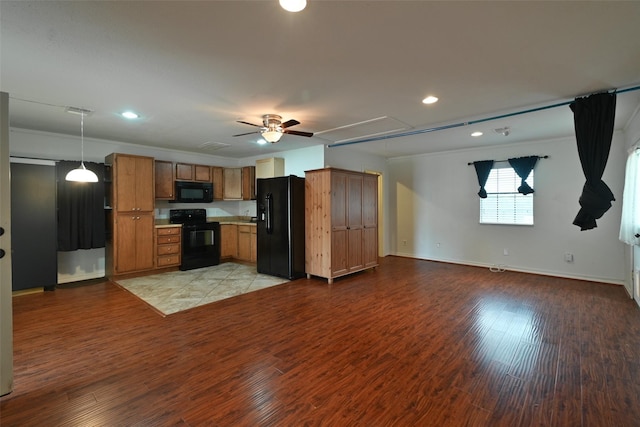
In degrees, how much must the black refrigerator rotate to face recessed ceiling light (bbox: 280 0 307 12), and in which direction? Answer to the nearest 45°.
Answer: approximately 45° to its left

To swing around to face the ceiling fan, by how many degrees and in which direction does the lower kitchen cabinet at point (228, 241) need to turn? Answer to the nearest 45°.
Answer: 0° — it already faces it

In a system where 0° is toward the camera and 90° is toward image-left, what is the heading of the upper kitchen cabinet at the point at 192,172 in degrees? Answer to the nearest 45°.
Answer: approximately 0°

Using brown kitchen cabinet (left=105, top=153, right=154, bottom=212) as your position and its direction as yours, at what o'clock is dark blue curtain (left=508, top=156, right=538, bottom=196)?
The dark blue curtain is roughly at 10 o'clock from the brown kitchen cabinet.

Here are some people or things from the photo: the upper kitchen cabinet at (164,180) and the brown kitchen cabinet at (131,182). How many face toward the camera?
2

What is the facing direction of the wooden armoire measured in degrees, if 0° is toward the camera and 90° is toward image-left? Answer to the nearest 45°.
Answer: approximately 315°

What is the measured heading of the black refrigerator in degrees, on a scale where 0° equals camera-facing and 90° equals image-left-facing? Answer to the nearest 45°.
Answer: approximately 45°

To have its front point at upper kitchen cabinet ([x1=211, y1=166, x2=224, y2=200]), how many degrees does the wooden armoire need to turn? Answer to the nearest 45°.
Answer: approximately 180°
